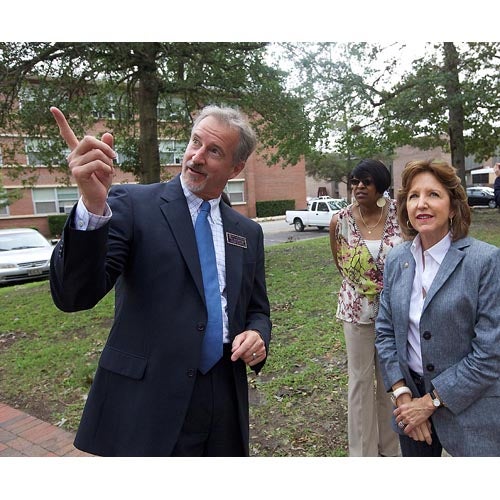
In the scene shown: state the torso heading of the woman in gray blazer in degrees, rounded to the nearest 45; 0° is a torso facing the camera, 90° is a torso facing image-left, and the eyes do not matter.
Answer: approximately 45°

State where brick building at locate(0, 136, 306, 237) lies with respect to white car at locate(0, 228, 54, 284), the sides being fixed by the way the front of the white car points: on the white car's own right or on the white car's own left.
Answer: on the white car's own left

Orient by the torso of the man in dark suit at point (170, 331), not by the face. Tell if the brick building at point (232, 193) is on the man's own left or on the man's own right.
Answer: on the man's own left

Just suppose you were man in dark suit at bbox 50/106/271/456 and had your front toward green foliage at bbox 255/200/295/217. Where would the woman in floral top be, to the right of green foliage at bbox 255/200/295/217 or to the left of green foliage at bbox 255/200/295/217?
right

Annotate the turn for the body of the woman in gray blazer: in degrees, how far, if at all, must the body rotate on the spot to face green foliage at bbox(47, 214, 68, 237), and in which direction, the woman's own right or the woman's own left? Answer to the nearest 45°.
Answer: approximately 90° to the woman's own right

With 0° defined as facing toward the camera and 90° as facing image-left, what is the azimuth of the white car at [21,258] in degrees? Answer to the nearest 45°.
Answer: approximately 315°

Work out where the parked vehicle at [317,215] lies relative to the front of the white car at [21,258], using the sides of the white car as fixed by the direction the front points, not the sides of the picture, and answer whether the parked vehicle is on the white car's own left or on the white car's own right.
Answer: on the white car's own left
